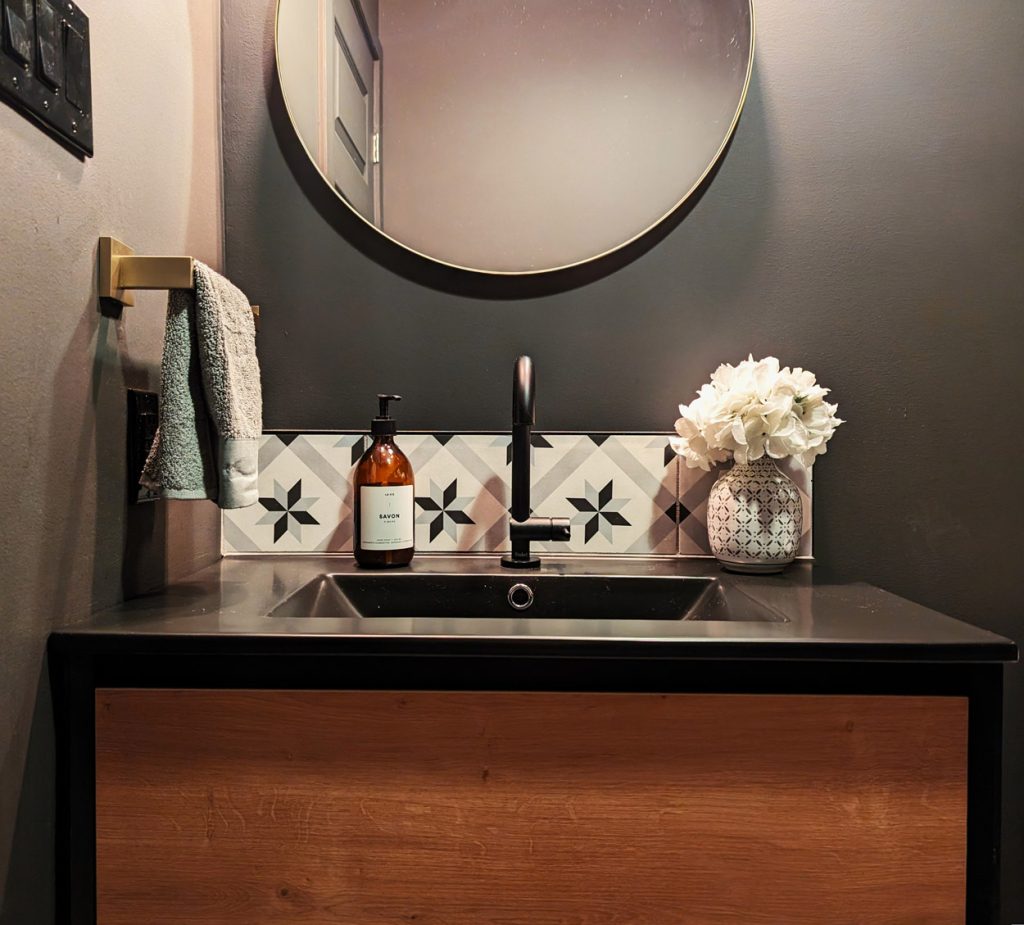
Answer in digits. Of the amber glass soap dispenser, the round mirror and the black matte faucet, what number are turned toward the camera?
3

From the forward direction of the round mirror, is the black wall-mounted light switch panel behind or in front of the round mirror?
in front

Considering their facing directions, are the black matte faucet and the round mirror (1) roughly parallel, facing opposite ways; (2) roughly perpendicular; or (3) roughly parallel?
roughly parallel

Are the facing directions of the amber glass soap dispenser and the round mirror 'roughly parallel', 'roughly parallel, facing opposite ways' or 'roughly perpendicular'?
roughly parallel

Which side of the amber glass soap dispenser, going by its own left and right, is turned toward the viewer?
front

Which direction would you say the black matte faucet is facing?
toward the camera

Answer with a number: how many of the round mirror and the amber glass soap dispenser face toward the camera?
2
